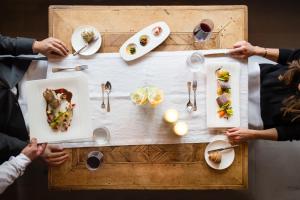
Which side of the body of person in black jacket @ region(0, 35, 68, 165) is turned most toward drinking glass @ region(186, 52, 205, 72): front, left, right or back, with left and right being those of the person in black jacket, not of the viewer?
front

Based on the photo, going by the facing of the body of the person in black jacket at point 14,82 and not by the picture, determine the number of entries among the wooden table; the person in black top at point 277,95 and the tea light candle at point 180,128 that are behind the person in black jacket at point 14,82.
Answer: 0

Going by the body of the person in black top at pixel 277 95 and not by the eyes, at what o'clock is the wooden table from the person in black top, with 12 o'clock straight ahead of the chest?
The wooden table is roughly at 11 o'clock from the person in black top.

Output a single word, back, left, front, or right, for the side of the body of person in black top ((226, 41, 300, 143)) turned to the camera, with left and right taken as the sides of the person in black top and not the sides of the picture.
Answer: left

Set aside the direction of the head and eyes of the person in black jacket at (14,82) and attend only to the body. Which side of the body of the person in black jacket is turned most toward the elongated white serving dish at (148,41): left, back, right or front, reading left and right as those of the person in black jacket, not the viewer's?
front

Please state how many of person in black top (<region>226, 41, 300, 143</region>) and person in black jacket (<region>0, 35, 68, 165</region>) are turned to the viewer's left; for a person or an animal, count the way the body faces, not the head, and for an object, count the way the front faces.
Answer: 1

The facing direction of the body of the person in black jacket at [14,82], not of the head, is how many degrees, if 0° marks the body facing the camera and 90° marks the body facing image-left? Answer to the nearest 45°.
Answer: approximately 270°

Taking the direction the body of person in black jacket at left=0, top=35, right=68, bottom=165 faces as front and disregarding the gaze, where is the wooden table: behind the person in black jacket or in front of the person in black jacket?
in front

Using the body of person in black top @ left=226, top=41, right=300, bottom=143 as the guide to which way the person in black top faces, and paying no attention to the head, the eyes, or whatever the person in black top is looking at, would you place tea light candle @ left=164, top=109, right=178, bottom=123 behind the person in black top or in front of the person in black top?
in front
